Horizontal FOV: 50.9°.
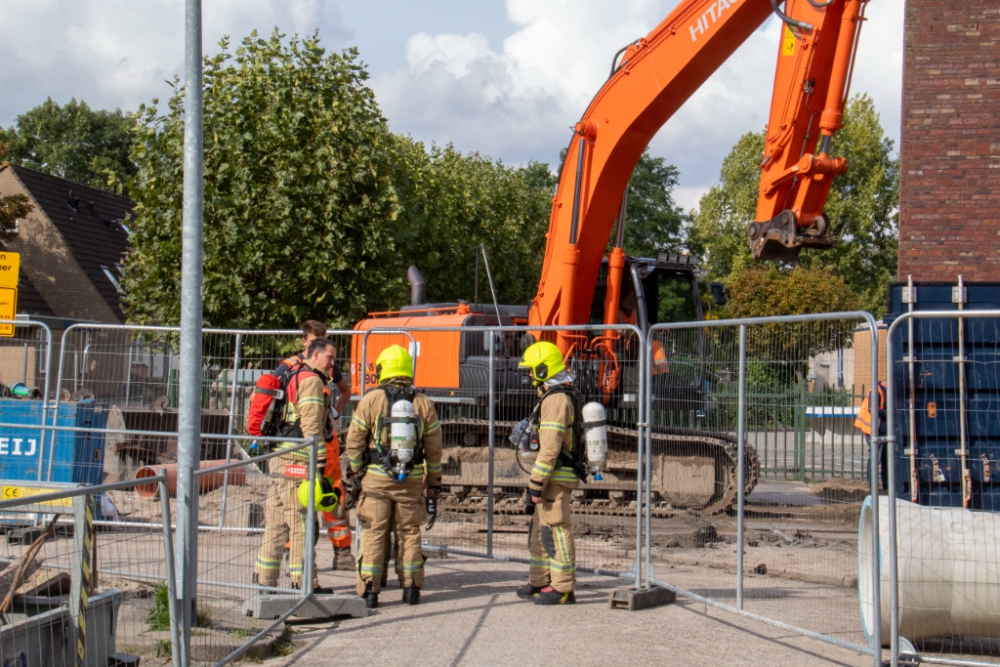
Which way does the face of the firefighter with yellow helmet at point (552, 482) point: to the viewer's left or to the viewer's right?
to the viewer's left

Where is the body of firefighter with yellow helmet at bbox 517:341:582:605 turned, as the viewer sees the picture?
to the viewer's left

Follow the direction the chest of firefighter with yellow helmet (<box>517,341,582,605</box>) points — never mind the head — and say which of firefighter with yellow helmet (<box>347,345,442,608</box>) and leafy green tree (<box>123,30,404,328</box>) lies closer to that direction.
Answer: the firefighter with yellow helmet

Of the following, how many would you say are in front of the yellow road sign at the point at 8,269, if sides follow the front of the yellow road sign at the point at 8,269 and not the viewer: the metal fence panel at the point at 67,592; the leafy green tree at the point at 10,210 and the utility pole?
2

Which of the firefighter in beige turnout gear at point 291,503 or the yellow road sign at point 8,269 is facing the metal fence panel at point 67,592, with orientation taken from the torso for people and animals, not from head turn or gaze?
the yellow road sign

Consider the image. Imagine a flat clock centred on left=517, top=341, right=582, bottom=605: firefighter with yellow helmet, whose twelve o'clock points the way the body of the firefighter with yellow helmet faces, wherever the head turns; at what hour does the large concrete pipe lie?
The large concrete pipe is roughly at 7 o'clock from the firefighter with yellow helmet.

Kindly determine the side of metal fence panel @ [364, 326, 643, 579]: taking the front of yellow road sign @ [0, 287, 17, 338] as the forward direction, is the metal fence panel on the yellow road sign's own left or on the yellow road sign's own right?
on the yellow road sign's own left

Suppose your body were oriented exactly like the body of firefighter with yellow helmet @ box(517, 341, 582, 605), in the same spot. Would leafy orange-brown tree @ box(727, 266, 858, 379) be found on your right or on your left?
on your right

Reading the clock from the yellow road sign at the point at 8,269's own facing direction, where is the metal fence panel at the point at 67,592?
The metal fence panel is roughly at 12 o'clock from the yellow road sign.

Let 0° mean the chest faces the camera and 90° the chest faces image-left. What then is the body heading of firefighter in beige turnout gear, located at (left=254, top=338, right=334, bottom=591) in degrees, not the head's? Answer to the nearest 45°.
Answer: approximately 270°

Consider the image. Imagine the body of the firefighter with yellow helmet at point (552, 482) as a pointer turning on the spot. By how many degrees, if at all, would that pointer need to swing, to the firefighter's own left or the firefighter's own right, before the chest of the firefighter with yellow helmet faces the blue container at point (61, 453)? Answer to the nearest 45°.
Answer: approximately 45° to the firefighter's own right
